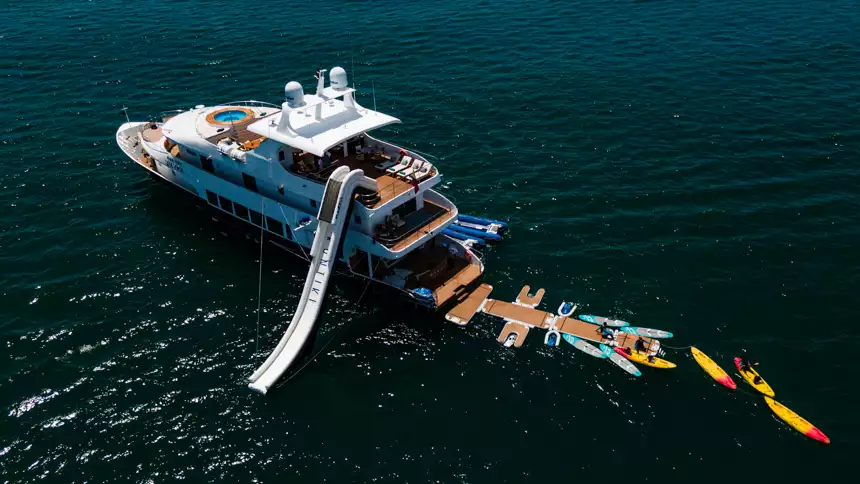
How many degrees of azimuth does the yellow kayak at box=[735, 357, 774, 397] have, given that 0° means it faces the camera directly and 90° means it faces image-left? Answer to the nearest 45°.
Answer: approximately 315°

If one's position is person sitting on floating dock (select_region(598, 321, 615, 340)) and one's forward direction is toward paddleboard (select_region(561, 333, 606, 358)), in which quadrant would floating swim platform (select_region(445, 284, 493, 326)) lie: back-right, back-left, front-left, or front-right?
front-right

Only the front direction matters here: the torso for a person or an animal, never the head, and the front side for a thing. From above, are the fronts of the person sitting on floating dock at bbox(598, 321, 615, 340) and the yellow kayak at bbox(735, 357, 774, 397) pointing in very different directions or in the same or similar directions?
same or similar directions
